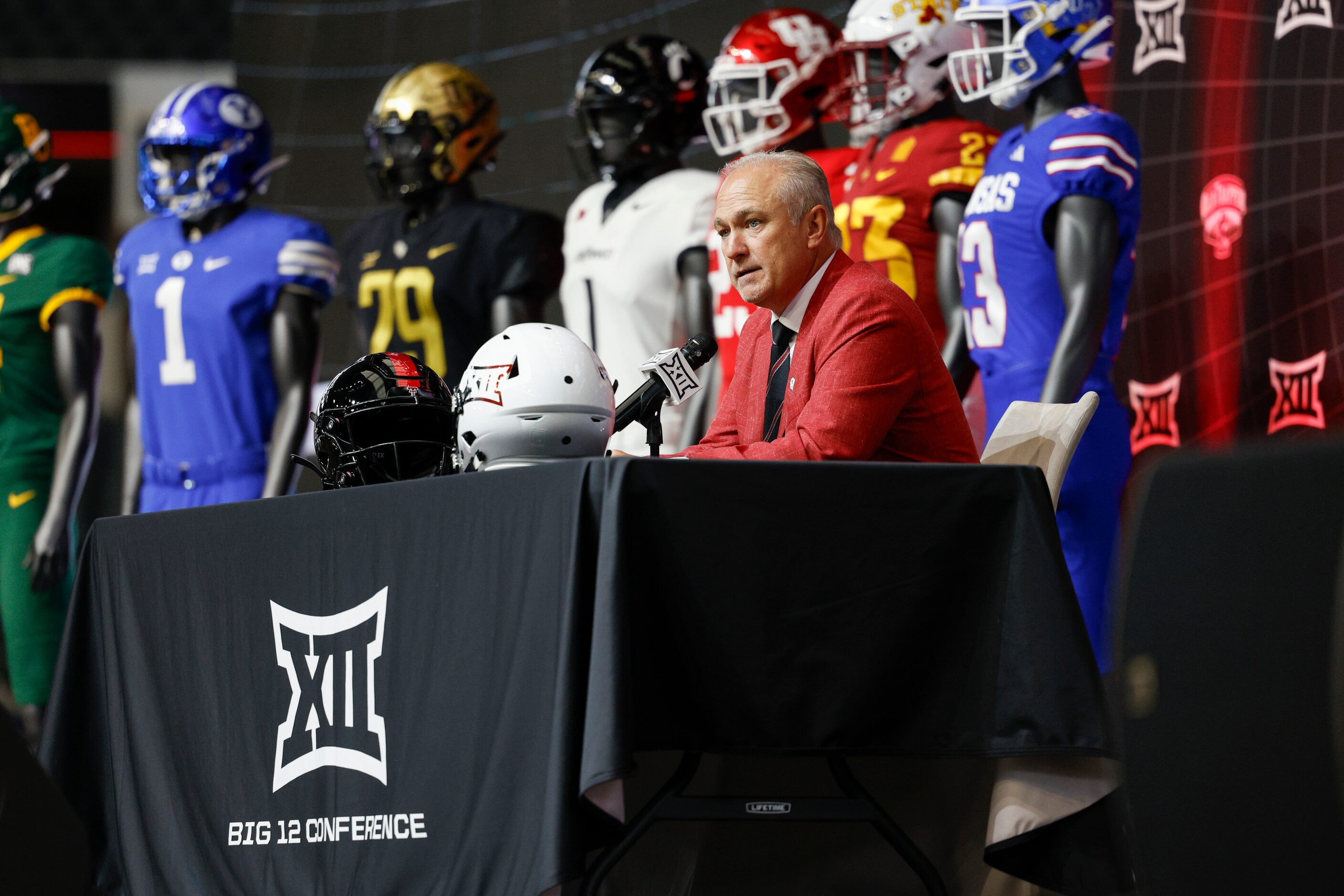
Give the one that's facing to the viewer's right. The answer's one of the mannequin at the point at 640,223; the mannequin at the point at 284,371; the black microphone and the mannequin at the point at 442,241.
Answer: the black microphone

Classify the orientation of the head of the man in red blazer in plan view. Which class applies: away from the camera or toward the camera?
toward the camera

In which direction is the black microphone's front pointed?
to the viewer's right

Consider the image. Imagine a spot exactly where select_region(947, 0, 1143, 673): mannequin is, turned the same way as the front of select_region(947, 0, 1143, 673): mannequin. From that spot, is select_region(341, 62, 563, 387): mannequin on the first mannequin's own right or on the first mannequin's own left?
on the first mannequin's own right

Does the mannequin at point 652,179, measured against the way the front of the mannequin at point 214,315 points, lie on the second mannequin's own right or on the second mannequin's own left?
on the second mannequin's own left

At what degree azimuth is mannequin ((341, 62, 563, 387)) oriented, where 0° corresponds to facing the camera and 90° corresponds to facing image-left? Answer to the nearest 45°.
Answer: approximately 45°

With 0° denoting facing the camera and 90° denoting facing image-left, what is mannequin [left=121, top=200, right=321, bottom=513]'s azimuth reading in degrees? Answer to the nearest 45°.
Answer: approximately 45°

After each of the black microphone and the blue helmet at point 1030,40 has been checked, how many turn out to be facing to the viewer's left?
1

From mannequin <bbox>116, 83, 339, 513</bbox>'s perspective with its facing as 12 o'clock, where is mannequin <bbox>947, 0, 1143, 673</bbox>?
mannequin <bbox>947, 0, 1143, 673</bbox> is roughly at 9 o'clock from mannequin <bbox>116, 83, 339, 513</bbox>.

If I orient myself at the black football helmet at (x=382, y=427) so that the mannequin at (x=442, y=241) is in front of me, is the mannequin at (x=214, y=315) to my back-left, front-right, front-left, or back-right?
front-left

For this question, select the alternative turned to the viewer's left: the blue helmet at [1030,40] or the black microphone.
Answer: the blue helmet

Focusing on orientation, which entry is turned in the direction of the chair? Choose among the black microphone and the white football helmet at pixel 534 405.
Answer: the black microphone

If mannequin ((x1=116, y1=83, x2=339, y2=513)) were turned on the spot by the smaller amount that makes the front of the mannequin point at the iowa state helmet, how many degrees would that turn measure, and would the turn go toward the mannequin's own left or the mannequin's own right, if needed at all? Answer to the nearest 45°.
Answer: approximately 90° to the mannequin's own left

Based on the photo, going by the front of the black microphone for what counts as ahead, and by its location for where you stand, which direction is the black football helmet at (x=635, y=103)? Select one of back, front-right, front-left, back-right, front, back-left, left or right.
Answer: left

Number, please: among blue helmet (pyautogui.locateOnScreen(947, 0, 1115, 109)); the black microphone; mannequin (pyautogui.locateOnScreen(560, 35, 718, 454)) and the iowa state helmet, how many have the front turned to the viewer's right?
1

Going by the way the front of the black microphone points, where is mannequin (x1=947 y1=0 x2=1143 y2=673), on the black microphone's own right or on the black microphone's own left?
on the black microphone's own left
